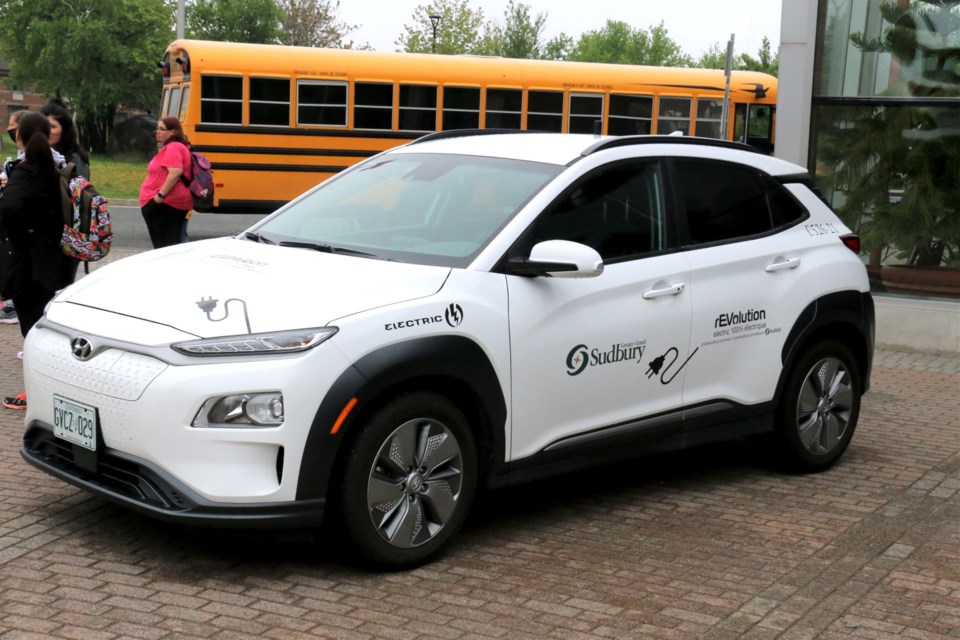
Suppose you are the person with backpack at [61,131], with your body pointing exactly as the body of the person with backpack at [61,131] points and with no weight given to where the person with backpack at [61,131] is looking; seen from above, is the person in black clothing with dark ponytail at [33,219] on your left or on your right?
on your left

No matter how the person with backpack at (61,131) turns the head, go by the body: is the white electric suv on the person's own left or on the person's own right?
on the person's own left

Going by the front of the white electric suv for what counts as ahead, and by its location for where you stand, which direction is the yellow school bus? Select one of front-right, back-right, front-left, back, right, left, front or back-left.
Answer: back-right

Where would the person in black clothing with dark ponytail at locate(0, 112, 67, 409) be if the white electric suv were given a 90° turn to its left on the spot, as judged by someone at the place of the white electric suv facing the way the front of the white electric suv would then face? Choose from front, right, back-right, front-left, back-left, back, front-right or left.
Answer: back

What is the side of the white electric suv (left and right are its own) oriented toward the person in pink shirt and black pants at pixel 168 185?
right

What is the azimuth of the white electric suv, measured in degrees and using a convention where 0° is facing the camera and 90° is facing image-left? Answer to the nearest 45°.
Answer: approximately 45°

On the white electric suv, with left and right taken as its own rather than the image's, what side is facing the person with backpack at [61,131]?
right
